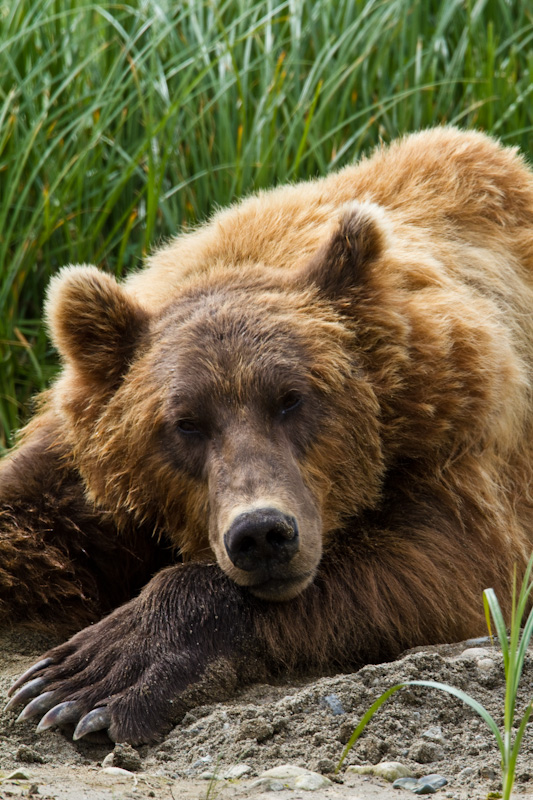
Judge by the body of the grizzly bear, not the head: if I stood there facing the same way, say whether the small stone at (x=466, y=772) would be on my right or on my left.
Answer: on my left

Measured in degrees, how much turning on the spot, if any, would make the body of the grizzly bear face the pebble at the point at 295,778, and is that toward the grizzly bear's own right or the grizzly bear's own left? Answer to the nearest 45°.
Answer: approximately 45° to the grizzly bear's own left

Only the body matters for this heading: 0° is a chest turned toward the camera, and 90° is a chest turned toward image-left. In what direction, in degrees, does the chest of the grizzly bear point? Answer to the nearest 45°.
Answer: approximately 45°

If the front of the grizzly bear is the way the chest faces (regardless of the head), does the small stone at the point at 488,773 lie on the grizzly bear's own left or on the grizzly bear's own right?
on the grizzly bear's own left

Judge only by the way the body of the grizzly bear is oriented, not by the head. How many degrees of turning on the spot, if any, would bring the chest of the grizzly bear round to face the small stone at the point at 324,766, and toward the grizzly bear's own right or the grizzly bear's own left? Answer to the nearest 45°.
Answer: approximately 45° to the grizzly bear's own left
